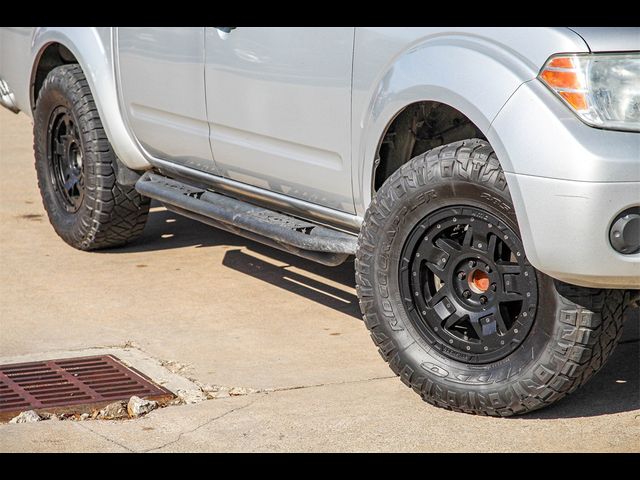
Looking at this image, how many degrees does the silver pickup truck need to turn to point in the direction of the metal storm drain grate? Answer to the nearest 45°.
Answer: approximately 135° to its right

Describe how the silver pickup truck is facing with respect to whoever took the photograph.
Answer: facing the viewer and to the right of the viewer
